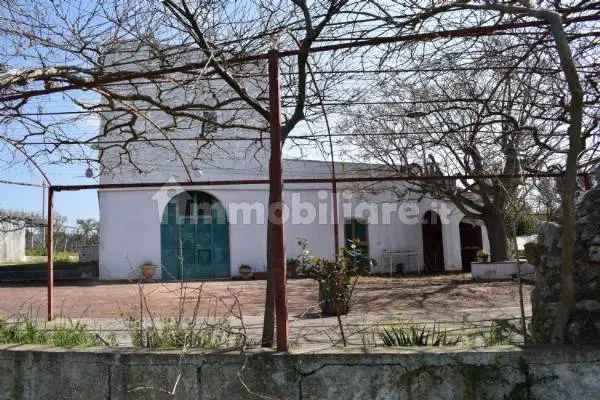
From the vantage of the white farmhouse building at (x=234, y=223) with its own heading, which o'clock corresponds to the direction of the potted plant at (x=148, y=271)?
The potted plant is roughly at 2 o'clock from the white farmhouse building.

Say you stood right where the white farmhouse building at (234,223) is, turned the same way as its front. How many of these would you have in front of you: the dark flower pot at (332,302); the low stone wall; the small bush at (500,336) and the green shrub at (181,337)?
4

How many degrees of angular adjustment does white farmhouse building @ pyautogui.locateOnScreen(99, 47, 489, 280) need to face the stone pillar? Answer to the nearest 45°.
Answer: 0° — it already faces it

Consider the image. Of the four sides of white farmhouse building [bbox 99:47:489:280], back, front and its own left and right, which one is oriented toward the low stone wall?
front

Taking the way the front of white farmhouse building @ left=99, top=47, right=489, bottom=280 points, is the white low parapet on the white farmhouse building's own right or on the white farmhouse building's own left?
on the white farmhouse building's own left

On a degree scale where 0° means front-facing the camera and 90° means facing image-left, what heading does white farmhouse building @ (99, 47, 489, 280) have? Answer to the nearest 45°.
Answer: approximately 0°

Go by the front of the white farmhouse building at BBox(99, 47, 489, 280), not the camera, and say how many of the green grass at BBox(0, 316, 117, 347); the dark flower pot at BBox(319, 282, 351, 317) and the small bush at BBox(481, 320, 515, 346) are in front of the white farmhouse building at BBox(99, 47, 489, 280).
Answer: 3

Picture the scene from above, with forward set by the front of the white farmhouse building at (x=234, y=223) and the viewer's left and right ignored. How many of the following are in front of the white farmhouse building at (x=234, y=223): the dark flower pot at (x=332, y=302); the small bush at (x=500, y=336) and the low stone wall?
3

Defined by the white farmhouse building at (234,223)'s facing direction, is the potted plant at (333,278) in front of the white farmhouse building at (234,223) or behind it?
in front

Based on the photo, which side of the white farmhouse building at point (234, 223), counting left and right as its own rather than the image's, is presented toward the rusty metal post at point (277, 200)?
front

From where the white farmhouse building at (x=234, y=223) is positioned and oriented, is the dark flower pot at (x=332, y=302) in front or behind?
in front

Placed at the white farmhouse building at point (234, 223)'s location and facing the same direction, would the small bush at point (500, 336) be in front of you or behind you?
in front
